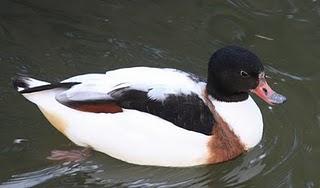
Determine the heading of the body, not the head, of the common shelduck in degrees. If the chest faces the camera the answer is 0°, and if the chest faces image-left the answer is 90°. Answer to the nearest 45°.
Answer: approximately 270°
